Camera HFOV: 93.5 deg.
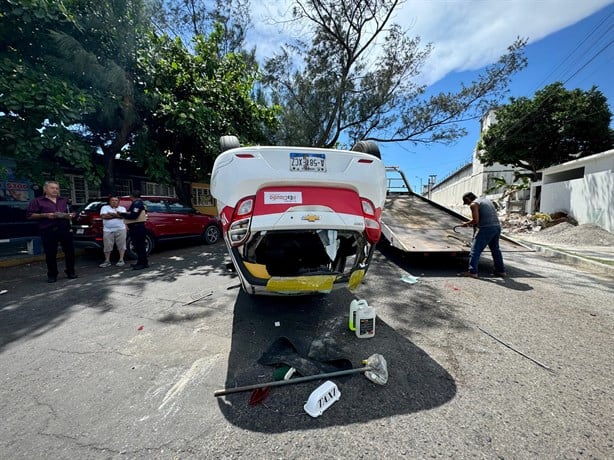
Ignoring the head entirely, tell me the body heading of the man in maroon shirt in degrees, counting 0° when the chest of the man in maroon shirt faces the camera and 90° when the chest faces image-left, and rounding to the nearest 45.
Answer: approximately 315°

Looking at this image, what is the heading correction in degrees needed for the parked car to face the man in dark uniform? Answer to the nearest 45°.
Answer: approximately 135° to its right

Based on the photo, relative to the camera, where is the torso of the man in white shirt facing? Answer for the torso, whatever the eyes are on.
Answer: toward the camera

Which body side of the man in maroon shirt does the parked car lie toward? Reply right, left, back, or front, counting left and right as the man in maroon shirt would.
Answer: left

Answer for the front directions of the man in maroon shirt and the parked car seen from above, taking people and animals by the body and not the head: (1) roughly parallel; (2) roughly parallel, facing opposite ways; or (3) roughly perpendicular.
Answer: roughly perpendicular

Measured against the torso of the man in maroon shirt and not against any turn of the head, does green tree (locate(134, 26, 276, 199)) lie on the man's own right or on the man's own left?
on the man's own left

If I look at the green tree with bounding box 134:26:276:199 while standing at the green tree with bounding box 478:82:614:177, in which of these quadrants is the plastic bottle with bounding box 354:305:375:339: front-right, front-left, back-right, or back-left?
front-left

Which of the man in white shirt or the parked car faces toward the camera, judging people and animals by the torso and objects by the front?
the man in white shirt

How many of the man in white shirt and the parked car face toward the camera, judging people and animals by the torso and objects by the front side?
1

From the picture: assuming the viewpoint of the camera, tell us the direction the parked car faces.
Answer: facing away from the viewer and to the right of the viewer

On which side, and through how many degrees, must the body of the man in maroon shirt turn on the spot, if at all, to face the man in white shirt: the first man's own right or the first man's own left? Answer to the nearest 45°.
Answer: approximately 90° to the first man's own left

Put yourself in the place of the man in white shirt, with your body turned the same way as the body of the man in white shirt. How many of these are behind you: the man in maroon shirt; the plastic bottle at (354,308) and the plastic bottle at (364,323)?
0

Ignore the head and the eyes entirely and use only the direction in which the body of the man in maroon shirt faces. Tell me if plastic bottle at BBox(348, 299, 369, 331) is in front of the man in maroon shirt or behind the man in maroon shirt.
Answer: in front
